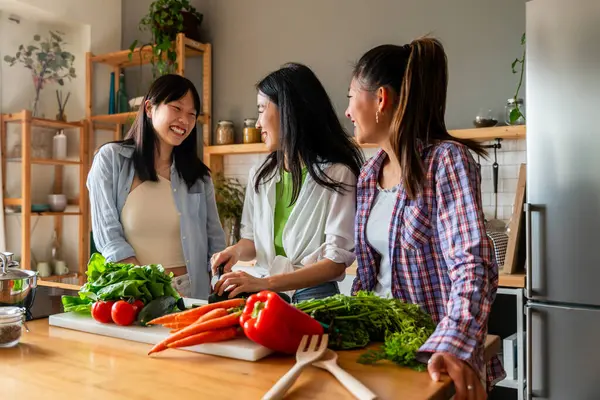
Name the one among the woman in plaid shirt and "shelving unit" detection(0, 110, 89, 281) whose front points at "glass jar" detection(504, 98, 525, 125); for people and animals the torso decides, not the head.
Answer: the shelving unit

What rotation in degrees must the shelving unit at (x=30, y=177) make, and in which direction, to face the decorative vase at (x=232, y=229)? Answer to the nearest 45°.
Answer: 0° — it already faces it

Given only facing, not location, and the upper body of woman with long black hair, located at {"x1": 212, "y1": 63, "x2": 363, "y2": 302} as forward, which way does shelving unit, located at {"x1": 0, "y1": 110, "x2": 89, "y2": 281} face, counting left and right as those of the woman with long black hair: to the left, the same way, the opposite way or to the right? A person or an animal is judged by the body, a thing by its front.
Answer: to the left

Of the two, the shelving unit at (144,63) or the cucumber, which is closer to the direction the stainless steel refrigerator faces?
the cucumber

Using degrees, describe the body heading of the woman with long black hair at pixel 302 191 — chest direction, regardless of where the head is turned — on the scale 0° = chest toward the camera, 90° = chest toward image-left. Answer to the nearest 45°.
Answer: approximately 45°

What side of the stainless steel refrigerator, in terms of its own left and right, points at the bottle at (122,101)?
right

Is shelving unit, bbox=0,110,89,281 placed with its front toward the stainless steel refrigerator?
yes

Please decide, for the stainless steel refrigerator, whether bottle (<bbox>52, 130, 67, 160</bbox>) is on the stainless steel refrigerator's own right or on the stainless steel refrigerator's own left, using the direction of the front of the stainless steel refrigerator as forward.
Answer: on the stainless steel refrigerator's own right

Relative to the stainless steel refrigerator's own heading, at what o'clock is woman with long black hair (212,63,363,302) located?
The woman with long black hair is roughly at 1 o'clock from the stainless steel refrigerator.

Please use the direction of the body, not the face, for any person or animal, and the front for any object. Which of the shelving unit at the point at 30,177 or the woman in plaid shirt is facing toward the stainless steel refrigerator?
the shelving unit

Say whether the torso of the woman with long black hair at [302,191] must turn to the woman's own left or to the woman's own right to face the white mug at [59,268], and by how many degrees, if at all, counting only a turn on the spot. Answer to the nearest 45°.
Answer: approximately 90° to the woman's own right

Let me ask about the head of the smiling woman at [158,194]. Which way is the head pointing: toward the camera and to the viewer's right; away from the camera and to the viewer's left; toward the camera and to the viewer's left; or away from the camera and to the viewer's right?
toward the camera and to the viewer's right

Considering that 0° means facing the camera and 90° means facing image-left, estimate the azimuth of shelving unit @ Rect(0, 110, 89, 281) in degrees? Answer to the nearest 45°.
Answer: approximately 315°
